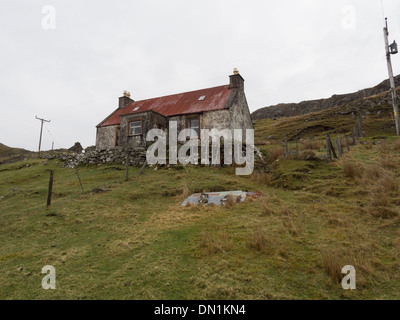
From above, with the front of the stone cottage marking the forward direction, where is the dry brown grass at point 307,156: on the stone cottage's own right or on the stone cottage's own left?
on the stone cottage's own left

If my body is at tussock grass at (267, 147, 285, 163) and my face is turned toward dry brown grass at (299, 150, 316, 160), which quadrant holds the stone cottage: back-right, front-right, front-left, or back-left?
back-left

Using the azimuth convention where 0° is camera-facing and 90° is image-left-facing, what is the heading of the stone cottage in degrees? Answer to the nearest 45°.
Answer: approximately 45°

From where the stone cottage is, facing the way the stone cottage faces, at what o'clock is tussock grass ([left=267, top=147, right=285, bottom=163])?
The tussock grass is roughly at 9 o'clock from the stone cottage.
